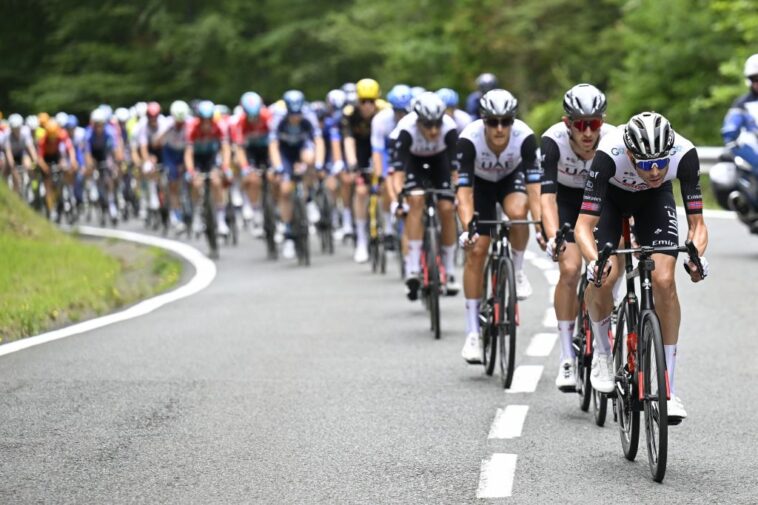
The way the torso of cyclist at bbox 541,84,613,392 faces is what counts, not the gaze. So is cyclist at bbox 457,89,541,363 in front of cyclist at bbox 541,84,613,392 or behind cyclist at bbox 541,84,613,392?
behind

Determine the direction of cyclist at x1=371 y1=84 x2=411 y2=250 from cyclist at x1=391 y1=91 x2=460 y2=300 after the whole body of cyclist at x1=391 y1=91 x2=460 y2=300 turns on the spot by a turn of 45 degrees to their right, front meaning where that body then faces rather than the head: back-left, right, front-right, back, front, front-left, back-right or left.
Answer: back-right

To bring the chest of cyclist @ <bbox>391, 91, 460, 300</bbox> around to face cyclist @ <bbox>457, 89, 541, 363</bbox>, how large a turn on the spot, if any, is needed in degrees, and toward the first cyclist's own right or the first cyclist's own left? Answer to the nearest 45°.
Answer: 0° — they already face them

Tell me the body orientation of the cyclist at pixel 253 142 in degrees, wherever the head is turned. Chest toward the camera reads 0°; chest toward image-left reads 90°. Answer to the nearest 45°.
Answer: approximately 0°

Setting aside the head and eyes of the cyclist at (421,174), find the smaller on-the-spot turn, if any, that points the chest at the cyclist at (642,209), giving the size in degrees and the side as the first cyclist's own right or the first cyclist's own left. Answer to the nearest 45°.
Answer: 0° — they already face them

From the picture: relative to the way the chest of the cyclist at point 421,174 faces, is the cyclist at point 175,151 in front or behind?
behind
